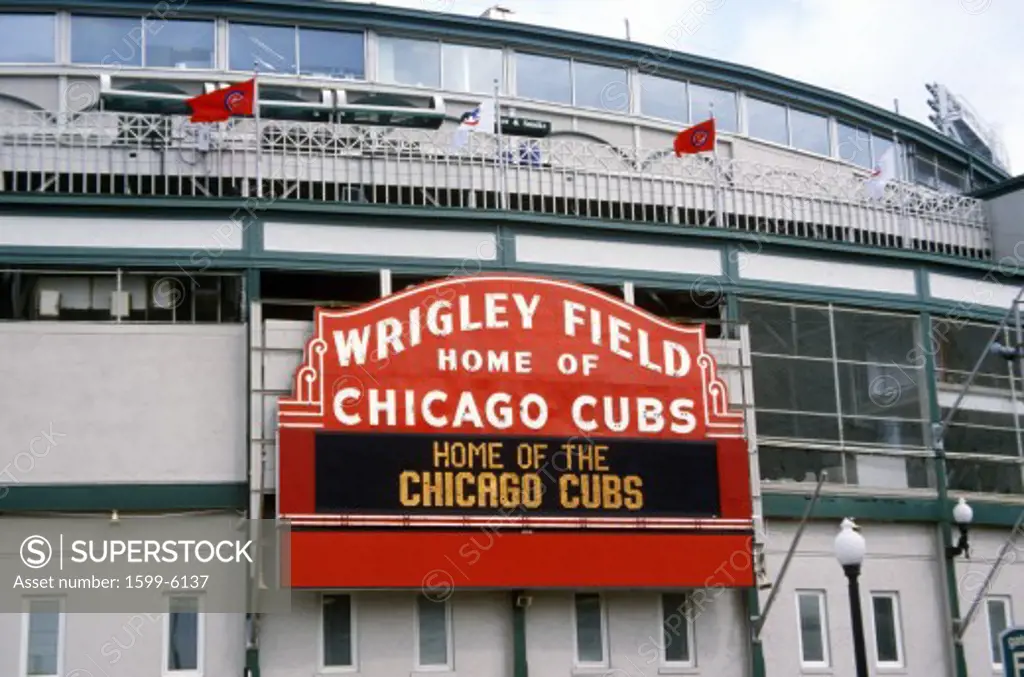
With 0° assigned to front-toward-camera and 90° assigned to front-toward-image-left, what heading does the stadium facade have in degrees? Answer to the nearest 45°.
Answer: approximately 0°

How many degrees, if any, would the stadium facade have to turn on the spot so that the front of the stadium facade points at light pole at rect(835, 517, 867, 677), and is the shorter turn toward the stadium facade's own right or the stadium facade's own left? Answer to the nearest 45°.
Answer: approximately 45° to the stadium facade's own left

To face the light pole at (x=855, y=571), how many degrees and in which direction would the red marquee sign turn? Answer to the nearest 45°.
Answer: approximately 45° to its left

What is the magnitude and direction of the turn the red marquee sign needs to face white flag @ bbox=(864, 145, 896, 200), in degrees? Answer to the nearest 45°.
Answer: approximately 135° to its left

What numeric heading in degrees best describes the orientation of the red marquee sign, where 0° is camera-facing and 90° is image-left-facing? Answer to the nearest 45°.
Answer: approximately 0°

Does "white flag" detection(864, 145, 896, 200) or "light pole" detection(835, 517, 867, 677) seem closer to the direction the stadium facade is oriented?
the light pole
